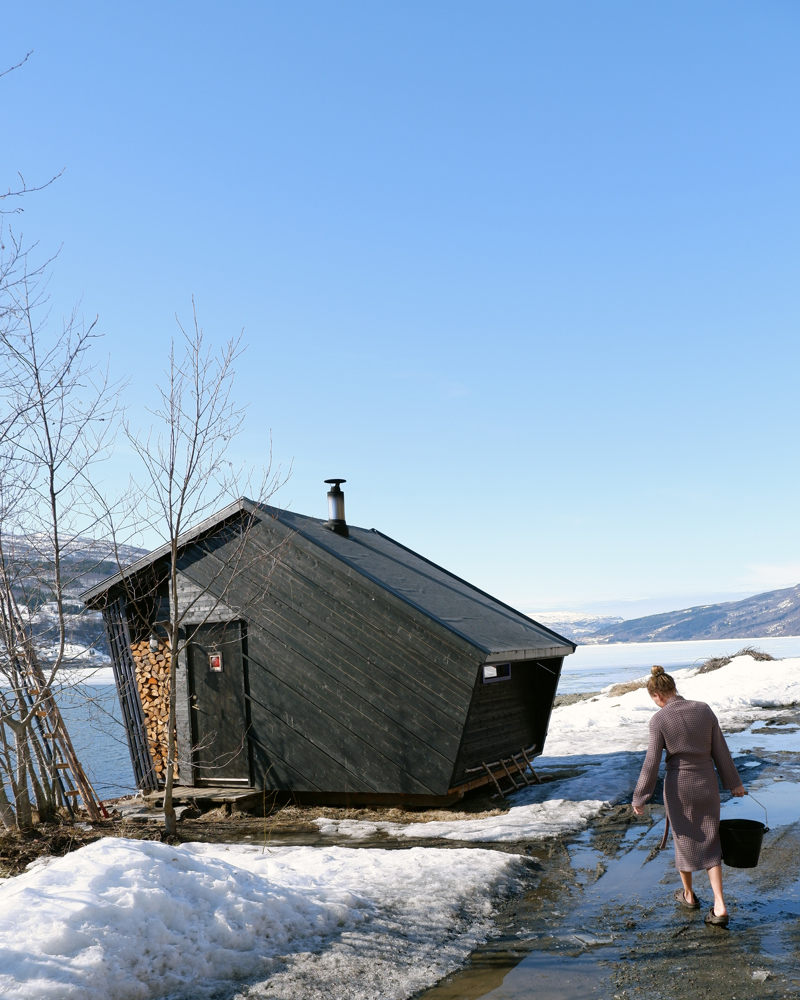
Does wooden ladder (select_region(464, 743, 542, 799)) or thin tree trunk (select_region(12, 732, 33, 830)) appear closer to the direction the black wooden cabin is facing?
the thin tree trunk

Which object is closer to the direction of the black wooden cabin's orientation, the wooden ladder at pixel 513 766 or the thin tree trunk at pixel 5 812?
the thin tree trunk

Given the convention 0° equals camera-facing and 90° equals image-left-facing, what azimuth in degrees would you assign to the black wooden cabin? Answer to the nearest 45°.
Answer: approximately 0°

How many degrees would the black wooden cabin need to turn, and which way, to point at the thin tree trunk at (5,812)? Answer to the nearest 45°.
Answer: approximately 45° to its right

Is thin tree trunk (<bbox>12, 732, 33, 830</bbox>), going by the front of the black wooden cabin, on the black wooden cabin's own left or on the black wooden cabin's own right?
on the black wooden cabin's own right
